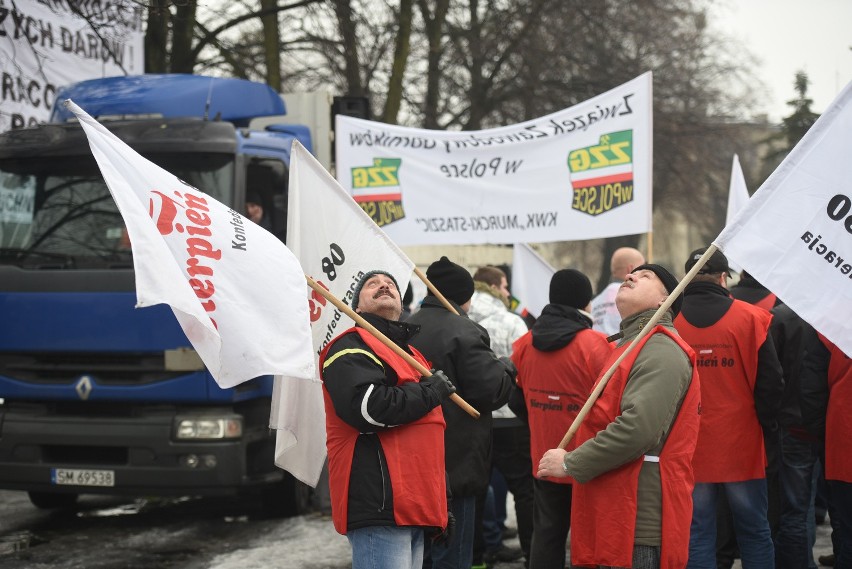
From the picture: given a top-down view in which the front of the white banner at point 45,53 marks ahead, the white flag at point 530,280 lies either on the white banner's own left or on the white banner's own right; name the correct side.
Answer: on the white banner's own left

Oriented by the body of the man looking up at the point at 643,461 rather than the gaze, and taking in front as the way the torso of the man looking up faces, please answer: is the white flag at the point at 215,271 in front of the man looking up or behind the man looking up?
in front

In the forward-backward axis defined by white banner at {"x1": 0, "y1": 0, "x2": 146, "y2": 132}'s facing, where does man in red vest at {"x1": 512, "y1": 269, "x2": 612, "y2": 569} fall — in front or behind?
in front

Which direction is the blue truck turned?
toward the camera

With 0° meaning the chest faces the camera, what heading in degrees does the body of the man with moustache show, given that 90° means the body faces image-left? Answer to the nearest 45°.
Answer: approximately 315°

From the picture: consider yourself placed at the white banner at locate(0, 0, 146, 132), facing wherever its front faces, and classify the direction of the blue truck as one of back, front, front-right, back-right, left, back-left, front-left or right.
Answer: front

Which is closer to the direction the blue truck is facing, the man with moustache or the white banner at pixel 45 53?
the man with moustache

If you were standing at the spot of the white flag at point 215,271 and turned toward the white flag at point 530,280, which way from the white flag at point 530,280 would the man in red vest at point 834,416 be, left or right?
right

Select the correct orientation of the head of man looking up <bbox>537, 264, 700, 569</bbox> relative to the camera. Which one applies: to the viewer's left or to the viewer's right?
to the viewer's left

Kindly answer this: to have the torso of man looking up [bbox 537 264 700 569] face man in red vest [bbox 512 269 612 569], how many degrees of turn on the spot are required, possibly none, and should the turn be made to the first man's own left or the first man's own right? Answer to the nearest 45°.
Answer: approximately 90° to the first man's own right

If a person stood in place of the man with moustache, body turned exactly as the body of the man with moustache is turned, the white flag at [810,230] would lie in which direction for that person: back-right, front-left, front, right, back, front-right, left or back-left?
front-left
